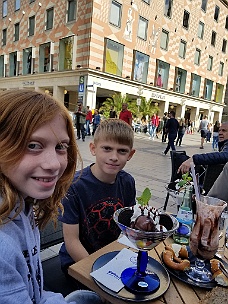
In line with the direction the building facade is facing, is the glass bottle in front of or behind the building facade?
in front

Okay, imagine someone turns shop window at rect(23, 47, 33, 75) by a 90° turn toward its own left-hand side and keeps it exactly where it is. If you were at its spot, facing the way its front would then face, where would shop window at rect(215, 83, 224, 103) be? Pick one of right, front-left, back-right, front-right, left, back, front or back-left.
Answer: front-left

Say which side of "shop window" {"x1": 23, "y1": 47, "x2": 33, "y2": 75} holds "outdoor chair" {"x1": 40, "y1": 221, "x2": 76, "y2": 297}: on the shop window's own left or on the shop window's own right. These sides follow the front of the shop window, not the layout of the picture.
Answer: on the shop window's own left

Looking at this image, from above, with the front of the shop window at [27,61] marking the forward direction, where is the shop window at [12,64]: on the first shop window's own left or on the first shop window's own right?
on the first shop window's own right

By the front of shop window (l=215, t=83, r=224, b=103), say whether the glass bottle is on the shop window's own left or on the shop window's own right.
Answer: on the shop window's own right

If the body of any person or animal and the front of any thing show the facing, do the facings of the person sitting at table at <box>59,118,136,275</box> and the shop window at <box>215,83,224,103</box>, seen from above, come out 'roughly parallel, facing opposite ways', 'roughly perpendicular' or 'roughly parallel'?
roughly parallel

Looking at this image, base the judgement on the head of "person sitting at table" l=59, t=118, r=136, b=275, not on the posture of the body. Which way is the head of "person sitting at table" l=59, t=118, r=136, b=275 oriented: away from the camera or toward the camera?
toward the camera

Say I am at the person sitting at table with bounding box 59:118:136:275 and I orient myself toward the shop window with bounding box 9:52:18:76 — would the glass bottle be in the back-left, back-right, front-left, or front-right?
back-right

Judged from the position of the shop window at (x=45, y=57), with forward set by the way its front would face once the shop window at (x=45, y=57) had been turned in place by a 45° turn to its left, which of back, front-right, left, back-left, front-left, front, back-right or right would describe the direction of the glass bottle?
front

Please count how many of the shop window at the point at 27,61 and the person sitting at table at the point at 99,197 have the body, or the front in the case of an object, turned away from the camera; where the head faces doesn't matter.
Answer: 0

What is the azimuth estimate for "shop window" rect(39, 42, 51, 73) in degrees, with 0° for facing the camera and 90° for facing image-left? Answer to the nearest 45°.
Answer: approximately 45°

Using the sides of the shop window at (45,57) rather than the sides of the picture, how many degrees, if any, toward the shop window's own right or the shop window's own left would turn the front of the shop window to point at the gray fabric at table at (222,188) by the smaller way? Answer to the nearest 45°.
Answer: approximately 45° to the shop window's own left

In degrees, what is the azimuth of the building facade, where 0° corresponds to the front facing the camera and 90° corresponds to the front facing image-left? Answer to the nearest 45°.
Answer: approximately 315°

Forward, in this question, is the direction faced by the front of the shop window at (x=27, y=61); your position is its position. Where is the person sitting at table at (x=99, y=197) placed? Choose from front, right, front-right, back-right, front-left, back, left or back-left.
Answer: front-left
